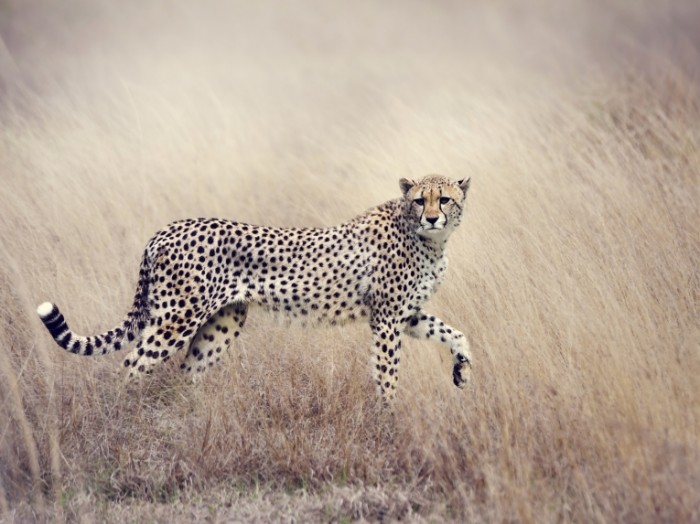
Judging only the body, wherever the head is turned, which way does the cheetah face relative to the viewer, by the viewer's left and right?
facing to the right of the viewer
